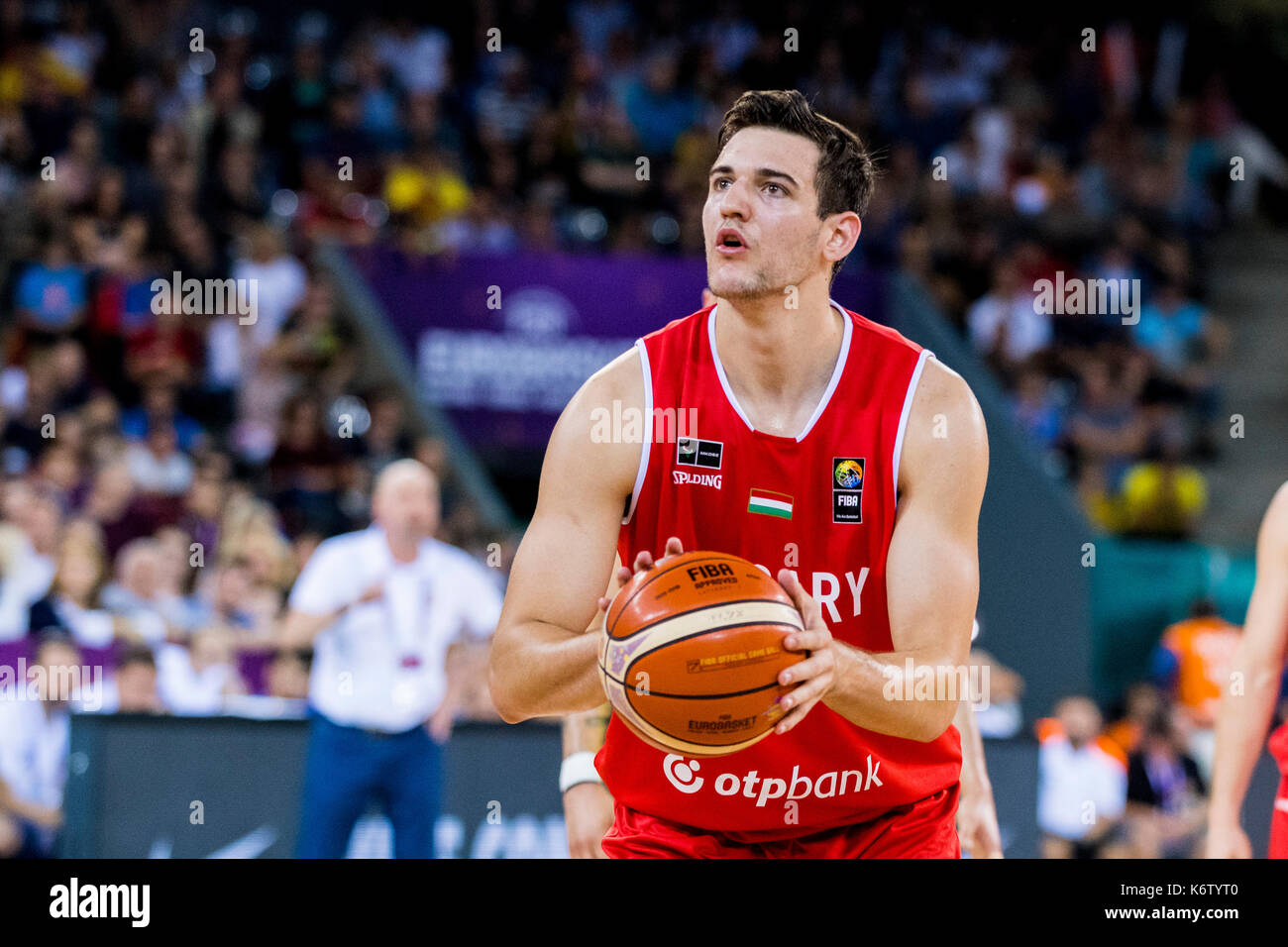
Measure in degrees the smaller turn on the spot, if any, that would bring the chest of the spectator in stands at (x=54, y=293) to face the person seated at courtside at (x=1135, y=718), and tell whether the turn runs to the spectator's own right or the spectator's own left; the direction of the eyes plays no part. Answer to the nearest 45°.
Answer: approximately 45° to the spectator's own left

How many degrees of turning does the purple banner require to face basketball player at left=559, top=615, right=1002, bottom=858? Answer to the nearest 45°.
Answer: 0° — it already faces them

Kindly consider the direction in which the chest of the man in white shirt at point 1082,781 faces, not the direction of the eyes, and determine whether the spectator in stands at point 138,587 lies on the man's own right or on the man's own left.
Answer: on the man's own right

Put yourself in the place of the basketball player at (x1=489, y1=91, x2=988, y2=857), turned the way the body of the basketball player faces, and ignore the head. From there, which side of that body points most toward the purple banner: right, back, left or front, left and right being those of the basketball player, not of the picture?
back

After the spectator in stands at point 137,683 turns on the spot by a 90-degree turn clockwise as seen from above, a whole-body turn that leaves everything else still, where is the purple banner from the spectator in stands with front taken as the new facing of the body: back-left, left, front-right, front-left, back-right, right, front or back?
back-right

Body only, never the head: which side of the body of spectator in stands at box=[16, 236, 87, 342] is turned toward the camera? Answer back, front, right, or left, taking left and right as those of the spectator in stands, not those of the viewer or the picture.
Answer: front

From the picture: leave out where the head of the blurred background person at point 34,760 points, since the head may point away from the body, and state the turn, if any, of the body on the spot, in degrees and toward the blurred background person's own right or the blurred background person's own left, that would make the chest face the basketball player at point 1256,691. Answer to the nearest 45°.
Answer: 0° — they already face them

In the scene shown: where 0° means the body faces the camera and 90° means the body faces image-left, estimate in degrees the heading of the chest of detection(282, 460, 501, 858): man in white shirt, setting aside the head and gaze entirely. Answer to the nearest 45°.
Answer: approximately 0°
